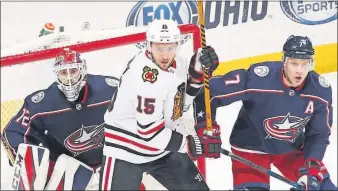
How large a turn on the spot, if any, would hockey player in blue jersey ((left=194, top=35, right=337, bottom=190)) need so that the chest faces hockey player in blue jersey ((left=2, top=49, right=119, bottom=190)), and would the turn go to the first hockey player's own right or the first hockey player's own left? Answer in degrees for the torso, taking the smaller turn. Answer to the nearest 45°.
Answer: approximately 90° to the first hockey player's own right

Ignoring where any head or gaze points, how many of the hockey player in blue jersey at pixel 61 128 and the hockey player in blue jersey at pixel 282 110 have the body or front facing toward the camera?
2

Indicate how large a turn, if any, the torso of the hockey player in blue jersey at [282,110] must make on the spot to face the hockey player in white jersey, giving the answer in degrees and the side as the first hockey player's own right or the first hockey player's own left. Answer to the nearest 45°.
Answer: approximately 45° to the first hockey player's own right

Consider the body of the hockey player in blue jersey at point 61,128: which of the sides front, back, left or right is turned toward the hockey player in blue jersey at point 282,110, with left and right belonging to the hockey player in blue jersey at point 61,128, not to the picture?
left

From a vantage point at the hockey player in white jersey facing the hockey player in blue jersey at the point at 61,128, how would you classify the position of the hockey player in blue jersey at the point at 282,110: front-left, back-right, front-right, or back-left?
back-right

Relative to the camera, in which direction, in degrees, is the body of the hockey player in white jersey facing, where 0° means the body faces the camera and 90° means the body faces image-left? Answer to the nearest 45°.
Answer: approximately 315°
